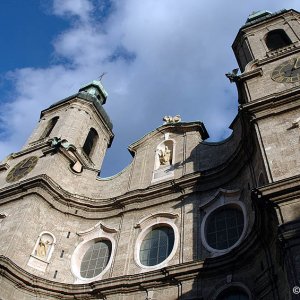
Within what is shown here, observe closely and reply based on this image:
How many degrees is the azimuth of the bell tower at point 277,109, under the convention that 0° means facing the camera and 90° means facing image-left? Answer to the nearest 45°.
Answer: approximately 0°
